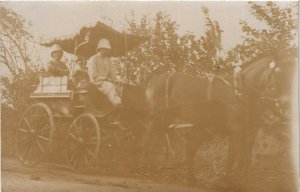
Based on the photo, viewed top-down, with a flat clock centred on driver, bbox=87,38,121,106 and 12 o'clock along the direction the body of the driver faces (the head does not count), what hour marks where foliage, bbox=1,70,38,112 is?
The foliage is roughly at 5 o'clock from the driver.

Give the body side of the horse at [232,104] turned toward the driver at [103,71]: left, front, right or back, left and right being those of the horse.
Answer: back

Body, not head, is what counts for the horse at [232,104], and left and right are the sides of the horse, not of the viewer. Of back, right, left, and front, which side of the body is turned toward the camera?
right

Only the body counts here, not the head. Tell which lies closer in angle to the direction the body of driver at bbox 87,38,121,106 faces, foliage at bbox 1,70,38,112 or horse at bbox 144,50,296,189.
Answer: the horse

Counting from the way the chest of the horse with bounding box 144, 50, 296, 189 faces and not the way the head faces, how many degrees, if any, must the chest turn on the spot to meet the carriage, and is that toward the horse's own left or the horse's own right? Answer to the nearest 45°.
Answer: approximately 180°

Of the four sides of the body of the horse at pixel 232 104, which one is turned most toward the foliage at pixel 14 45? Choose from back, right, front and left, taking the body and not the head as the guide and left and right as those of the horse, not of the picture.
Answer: back

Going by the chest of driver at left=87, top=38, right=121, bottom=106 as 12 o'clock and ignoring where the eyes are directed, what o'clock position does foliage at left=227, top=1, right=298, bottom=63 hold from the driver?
The foliage is roughly at 11 o'clock from the driver.

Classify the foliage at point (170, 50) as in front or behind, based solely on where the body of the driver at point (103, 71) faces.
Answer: in front

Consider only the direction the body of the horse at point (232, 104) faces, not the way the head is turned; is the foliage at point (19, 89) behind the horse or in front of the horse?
behind
